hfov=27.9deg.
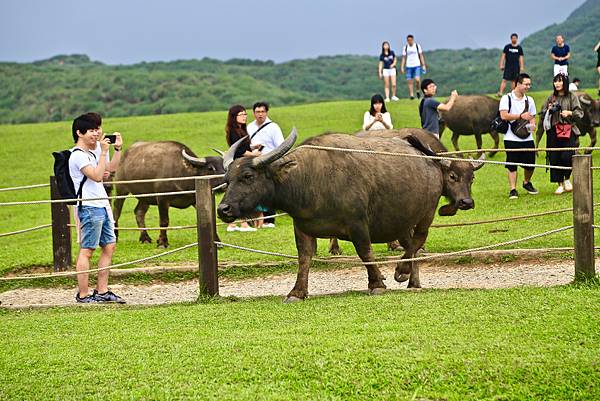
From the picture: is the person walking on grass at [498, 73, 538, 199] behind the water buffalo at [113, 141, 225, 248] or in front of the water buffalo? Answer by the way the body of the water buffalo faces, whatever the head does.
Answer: in front

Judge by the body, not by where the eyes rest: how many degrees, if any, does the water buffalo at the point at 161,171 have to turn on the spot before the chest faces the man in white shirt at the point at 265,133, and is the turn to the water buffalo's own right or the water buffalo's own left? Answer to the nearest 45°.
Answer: approximately 45° to the water buffalo's own left

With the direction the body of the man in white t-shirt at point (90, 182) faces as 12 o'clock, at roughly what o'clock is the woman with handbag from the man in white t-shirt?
The woman with handbag is roughly at 11 o'clock from the man in white t-shirt.

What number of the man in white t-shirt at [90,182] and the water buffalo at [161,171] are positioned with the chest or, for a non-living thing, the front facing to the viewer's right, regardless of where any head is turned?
2

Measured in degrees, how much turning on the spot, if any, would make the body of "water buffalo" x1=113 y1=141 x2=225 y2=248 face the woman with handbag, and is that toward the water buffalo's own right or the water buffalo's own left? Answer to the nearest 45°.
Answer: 0° — it already faces them

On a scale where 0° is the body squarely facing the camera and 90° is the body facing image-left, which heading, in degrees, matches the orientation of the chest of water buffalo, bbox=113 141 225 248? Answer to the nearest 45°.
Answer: approximately 270°

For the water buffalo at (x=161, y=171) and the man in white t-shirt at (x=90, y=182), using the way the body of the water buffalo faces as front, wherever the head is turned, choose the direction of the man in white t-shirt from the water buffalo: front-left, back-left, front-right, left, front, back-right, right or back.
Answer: right

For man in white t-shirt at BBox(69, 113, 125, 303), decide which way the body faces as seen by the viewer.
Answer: to the viewer's right
